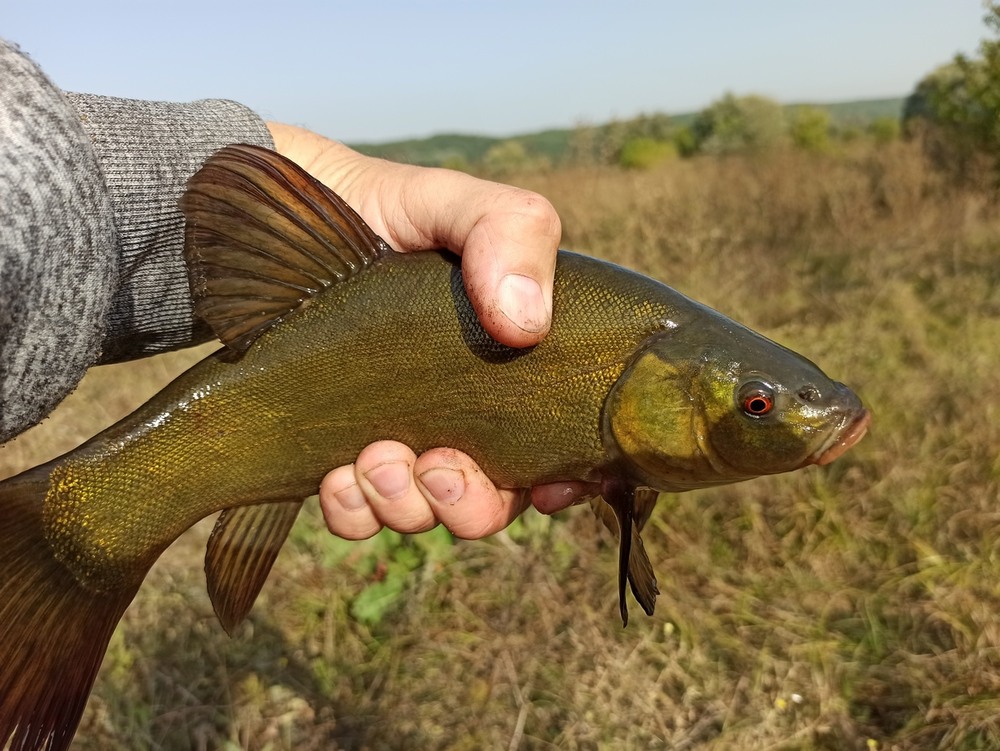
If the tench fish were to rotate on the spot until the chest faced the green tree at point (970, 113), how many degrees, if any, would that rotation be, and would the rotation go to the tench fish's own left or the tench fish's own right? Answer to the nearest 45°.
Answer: approximately 45° to the tench fish's own left

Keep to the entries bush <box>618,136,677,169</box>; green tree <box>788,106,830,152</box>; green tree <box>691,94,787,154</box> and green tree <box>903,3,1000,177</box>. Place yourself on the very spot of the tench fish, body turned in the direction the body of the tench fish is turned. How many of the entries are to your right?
0

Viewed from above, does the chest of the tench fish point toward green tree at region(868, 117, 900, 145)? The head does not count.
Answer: no

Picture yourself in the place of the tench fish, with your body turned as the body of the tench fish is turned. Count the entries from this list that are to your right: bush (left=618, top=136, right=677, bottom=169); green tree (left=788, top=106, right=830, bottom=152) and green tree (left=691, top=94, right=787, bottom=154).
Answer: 0

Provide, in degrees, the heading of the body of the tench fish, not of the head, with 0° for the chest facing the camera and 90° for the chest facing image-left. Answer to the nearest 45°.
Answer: approximately 270°

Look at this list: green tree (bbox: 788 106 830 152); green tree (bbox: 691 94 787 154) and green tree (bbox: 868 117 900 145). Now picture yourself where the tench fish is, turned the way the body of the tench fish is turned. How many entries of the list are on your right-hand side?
0

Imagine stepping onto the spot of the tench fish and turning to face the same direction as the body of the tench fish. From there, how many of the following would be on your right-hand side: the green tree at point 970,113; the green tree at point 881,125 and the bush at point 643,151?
0

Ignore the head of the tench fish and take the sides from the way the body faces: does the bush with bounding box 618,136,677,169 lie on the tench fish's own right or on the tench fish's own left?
on the tench fish's own left

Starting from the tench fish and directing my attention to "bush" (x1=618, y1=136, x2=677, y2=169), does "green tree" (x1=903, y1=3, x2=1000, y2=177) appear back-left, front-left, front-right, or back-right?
front-right

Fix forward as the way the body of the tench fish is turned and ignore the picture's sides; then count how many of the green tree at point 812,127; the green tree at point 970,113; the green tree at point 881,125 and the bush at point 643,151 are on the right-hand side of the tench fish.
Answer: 0

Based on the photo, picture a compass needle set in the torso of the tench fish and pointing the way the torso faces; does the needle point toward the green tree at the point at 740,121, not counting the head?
no

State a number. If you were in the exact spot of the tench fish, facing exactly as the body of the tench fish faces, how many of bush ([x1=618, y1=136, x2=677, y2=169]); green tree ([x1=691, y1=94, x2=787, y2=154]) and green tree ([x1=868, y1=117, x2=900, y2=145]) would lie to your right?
0

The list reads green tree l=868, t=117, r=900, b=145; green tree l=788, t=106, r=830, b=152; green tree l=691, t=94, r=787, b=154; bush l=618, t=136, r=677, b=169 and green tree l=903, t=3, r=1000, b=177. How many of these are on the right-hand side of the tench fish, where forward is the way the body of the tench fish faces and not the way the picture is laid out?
0

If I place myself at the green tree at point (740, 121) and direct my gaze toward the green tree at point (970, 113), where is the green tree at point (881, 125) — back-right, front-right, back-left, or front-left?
front-left
